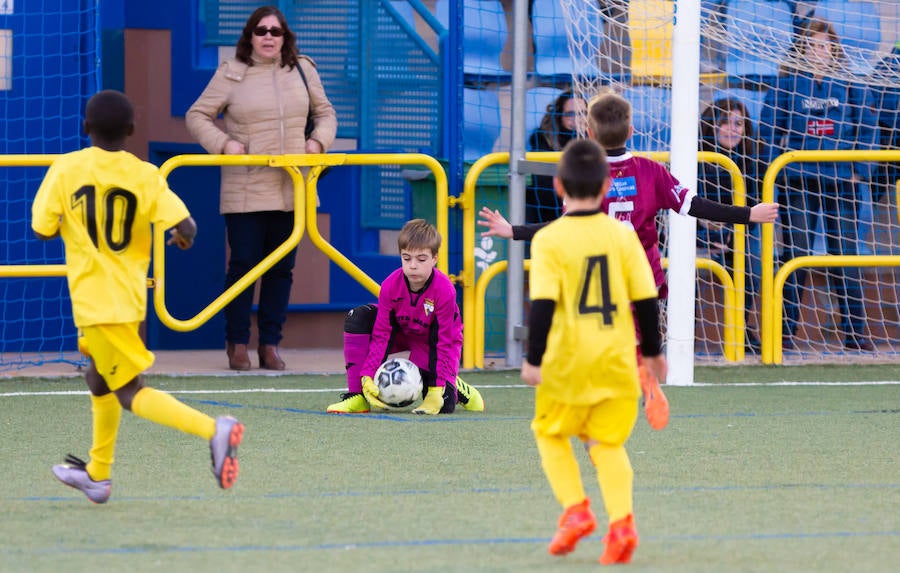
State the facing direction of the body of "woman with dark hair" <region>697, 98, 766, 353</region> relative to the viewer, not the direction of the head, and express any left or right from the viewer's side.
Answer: facing the viewer and to the left of the viewer

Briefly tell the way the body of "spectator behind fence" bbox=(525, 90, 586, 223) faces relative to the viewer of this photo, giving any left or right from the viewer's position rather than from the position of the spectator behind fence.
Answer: facing the viewer and to the right of the viewer

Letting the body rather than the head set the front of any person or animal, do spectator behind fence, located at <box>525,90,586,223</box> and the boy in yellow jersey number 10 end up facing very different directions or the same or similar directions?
very different directions

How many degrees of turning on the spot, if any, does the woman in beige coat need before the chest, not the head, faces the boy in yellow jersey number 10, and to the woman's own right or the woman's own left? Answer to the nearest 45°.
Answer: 0° — they already face them

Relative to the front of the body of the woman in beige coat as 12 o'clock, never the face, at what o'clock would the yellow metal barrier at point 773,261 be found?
The yellow metal barrier is roughly at 9 o'clock from the woman in beige coat.

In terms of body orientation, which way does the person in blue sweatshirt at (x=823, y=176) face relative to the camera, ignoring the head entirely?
toward the camera

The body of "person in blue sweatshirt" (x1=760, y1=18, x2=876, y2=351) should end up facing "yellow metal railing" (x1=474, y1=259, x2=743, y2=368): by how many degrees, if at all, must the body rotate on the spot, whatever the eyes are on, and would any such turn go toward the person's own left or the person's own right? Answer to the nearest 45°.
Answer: approximately 45° to the person's own right

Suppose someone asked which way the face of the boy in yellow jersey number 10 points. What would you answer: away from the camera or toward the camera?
away from the camera

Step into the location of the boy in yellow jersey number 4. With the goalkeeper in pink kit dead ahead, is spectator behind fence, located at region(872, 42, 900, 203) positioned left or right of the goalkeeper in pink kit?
right

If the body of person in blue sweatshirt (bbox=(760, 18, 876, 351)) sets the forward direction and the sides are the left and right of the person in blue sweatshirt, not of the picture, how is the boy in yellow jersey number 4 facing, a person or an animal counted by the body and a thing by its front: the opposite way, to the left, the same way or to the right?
the opposite way

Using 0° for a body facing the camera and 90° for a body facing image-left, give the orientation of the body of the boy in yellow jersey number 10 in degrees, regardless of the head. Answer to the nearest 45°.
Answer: approximately 135°

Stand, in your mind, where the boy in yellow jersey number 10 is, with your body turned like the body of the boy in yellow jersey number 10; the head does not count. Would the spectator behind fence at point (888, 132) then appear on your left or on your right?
on your right

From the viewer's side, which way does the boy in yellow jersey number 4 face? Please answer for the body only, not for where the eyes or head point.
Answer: away from the camera

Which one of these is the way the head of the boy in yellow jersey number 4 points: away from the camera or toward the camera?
away from the camera

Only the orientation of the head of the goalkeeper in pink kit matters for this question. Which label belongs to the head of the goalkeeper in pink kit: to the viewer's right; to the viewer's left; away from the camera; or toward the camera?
toward the camera

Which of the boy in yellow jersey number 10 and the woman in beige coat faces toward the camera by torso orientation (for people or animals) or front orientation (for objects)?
the woman in beige coat
